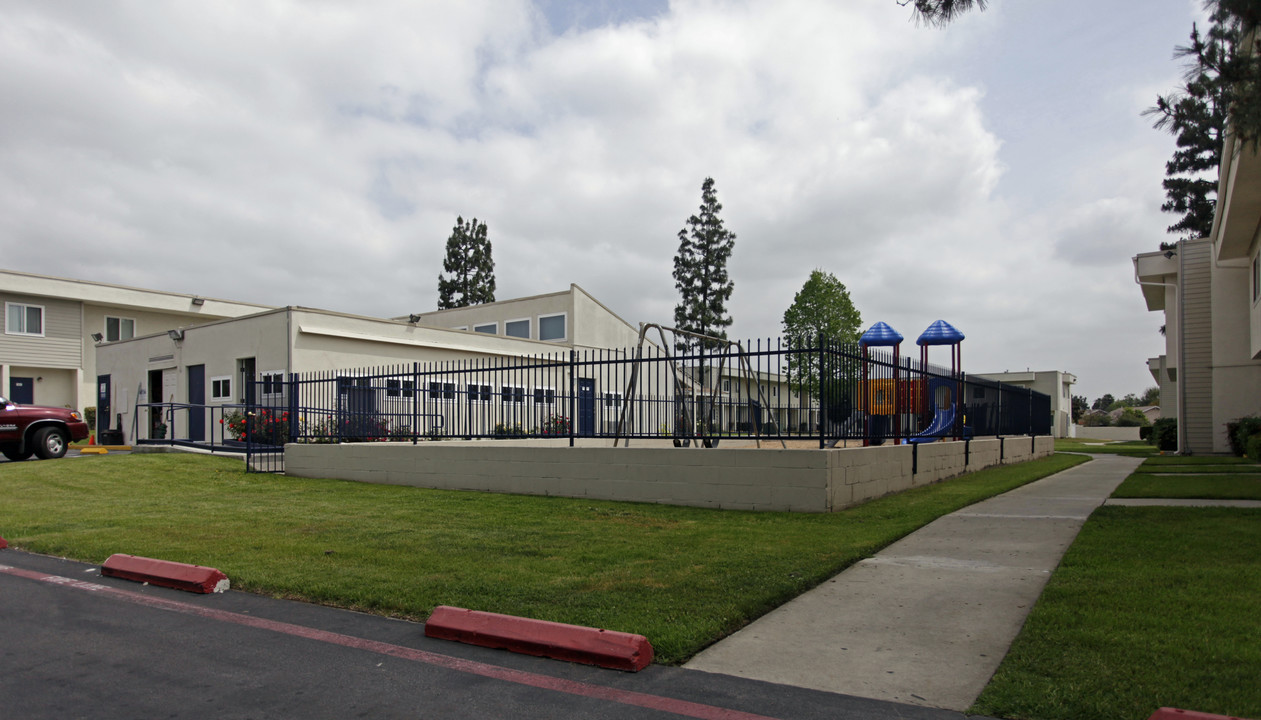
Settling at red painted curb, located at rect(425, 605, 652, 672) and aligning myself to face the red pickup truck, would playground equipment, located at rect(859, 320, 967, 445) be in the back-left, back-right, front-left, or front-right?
front-right

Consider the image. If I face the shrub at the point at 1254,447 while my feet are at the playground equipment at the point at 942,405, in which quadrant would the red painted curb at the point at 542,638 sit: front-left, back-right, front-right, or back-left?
back-right

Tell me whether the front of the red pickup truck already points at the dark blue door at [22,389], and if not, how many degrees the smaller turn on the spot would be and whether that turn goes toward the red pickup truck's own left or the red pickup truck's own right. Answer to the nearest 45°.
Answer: approximately 90° to the red pickup truck's own left

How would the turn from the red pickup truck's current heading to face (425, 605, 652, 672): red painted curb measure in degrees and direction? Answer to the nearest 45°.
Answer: approximately 90° to its right

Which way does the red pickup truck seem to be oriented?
to the viewer's right
